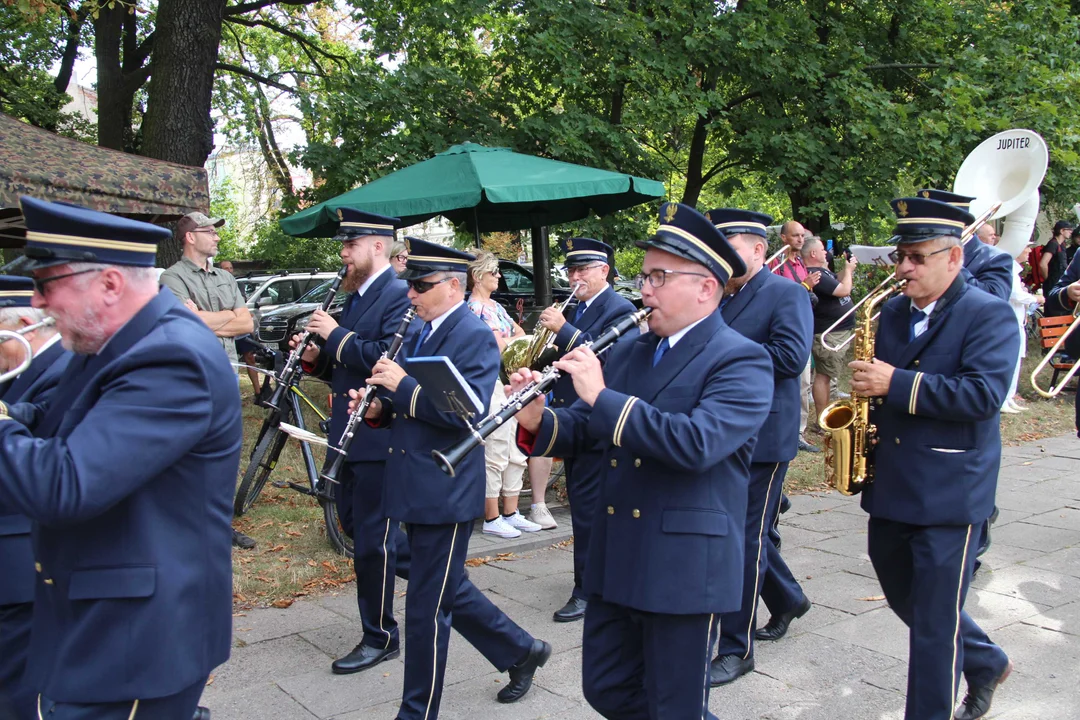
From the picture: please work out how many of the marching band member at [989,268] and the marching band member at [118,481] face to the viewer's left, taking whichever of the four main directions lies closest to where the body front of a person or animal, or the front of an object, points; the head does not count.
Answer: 2

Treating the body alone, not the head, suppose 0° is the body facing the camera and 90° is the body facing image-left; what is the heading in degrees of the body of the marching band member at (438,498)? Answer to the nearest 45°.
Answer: approximately 45°

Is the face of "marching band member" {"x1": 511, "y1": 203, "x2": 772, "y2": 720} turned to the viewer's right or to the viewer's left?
to the viewer's left

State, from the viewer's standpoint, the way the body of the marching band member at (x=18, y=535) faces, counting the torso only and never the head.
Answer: to the viewer's left

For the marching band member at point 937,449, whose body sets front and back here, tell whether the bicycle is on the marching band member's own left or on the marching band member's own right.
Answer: on the marching band member's own right

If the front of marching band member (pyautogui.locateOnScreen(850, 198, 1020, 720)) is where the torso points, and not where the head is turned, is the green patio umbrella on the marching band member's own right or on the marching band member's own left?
on the marching band member's own right

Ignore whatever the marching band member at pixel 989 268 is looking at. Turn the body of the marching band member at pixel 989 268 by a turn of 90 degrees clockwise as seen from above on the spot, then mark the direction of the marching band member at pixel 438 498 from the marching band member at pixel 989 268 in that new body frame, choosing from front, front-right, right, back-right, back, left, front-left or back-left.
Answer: back-left

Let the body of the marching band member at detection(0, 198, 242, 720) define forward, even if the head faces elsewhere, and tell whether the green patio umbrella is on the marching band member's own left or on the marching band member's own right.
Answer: on the marching band member's own right

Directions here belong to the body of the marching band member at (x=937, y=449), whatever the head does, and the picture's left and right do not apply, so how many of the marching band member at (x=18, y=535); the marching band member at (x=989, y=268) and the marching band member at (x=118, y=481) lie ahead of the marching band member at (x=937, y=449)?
2

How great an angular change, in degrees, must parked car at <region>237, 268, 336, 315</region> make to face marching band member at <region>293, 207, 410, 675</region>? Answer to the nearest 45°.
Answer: approximately 45° to its left

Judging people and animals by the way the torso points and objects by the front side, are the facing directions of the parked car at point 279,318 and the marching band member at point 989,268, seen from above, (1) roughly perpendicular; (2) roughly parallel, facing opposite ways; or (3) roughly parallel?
roughly perpendicular

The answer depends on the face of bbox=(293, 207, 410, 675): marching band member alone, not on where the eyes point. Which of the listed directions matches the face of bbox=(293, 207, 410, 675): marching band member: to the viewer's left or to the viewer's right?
to the viewer's left

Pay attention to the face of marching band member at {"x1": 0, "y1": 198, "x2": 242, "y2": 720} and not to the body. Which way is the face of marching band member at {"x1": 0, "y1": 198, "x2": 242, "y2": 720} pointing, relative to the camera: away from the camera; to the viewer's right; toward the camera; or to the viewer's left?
to the viewer's left

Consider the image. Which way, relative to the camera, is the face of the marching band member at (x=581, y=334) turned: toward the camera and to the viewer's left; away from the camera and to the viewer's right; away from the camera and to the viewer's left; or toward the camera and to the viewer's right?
toward the camera and to the viewer's left

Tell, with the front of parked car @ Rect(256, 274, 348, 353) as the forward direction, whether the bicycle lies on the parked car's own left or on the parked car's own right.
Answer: on the parked car's own left

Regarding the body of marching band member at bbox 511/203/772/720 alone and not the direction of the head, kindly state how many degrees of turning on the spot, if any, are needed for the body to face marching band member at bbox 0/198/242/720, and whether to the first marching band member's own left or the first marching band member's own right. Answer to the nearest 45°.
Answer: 0° — they already face them

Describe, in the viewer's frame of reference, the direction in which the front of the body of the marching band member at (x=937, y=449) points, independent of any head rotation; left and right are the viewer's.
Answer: facing the viewer and to the left of the viewer

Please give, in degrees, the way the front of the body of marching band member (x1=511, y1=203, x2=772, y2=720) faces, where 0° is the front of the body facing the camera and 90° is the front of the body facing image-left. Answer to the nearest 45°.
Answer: approximately 45°

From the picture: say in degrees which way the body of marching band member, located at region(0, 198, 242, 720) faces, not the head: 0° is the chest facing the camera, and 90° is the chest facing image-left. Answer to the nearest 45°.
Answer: approximately 90°
